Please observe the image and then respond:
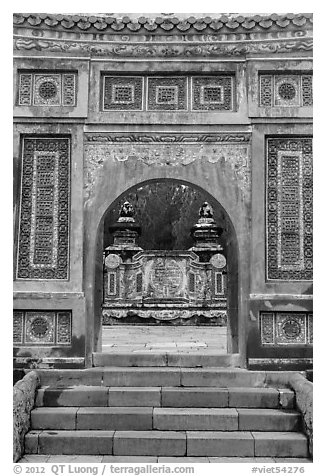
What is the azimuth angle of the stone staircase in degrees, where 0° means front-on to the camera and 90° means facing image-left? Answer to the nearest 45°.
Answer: approximately 0°
